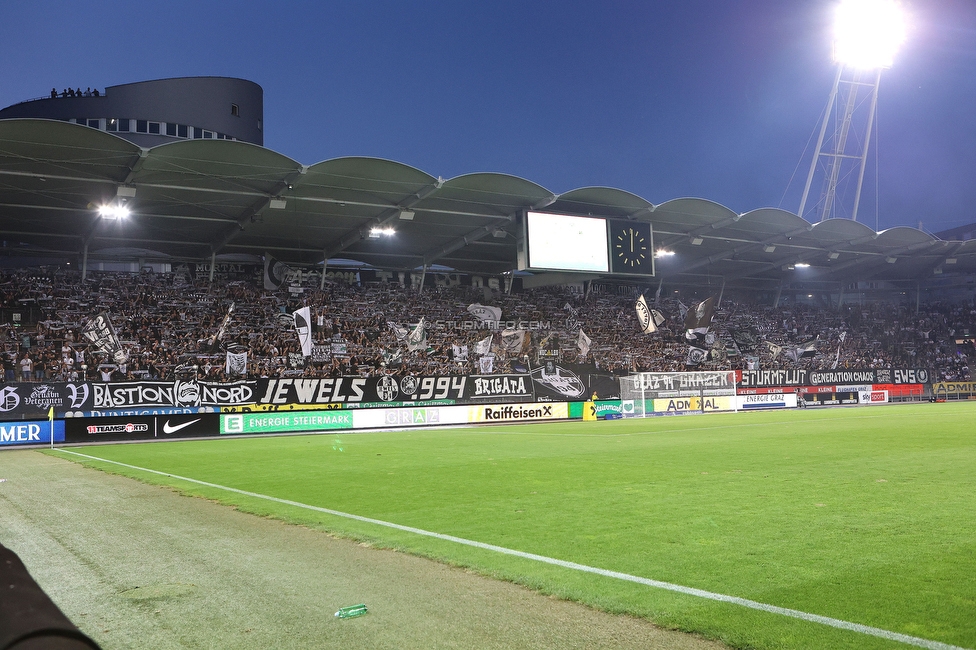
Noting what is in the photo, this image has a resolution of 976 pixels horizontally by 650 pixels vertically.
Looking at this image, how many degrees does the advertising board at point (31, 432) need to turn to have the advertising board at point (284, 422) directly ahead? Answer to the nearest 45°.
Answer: approximately 90° to its left

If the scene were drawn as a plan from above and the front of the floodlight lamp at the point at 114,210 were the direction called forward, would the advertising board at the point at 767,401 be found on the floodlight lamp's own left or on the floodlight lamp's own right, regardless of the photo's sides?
on the floodlight lamp's own left

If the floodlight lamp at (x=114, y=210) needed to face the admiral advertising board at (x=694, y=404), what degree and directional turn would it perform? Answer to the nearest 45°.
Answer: approximately 90° to its left

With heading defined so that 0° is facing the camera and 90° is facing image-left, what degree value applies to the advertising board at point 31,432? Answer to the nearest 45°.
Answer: approximately 0°

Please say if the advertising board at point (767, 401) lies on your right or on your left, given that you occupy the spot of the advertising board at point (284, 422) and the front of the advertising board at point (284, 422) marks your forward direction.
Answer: on your left

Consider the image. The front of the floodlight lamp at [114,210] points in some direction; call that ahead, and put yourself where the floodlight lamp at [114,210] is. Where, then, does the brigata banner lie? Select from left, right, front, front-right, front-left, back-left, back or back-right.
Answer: left

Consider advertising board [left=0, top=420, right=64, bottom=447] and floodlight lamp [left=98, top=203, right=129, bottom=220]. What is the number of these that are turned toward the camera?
2

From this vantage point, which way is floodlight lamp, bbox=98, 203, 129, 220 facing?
toward the camera

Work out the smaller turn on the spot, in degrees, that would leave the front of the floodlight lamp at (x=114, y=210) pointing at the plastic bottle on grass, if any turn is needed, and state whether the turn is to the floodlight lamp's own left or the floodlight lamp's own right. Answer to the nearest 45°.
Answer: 0° — it already faces it
